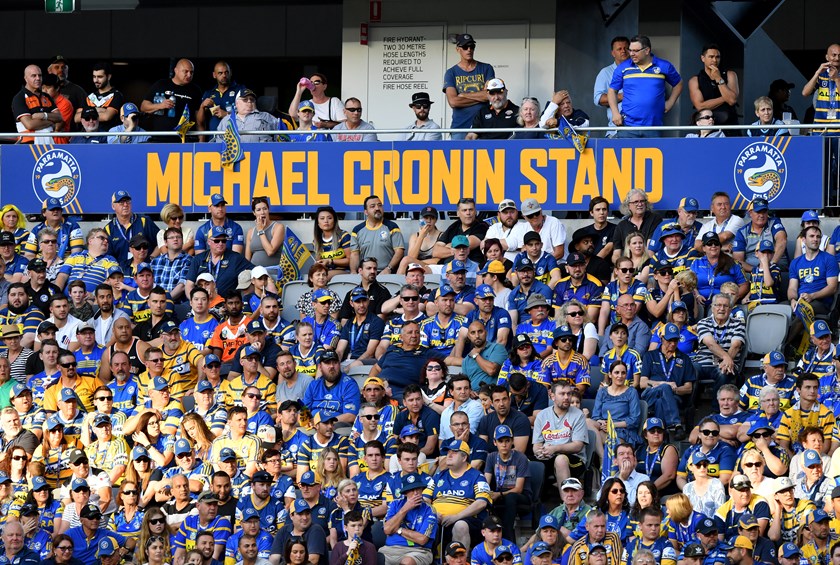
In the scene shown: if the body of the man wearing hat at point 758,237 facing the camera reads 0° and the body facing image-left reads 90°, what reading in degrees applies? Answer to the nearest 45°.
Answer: approximately 0°

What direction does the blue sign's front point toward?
toward the camera

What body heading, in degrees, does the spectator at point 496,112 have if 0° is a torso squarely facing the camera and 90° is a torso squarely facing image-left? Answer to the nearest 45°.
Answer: approximately 0°

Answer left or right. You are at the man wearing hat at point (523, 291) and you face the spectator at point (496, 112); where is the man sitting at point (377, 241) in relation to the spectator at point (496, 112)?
left

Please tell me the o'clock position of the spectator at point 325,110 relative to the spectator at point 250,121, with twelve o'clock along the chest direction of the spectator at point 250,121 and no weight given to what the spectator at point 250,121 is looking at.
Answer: the spectator at point 325,110 is roughly at 9 o'clock from the spectator at point 250,121.

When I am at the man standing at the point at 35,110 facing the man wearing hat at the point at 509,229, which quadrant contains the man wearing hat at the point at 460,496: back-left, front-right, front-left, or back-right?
front-right

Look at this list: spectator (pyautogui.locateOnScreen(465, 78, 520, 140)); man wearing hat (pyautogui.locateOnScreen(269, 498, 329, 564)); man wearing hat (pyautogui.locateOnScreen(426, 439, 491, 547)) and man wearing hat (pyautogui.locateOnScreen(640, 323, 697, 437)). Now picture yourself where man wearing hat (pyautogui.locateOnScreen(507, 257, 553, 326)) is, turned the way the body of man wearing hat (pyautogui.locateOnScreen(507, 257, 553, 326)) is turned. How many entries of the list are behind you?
1

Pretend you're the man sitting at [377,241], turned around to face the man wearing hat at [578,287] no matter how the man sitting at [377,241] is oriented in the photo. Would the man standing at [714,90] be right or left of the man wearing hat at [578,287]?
left

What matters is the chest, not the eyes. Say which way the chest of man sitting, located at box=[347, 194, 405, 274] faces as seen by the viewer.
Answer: toward the camera

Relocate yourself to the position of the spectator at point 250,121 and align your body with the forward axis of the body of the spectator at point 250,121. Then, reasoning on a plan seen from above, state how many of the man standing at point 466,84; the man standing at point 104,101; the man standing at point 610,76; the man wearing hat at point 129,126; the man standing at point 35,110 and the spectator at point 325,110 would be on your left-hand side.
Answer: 3

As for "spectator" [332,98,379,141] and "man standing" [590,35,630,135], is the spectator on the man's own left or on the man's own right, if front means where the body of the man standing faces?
on the man's own right
